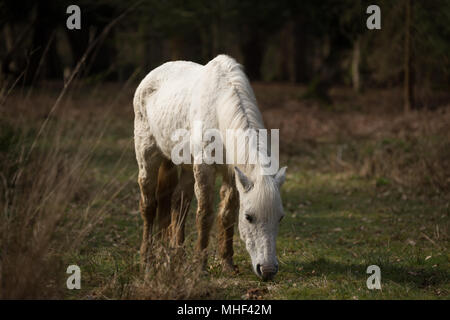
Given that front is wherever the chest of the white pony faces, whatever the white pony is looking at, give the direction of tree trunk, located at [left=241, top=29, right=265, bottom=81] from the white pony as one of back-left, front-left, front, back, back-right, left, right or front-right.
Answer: back-left

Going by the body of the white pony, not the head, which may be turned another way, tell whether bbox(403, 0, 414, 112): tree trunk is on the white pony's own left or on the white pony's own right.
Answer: on the white pony's own left
